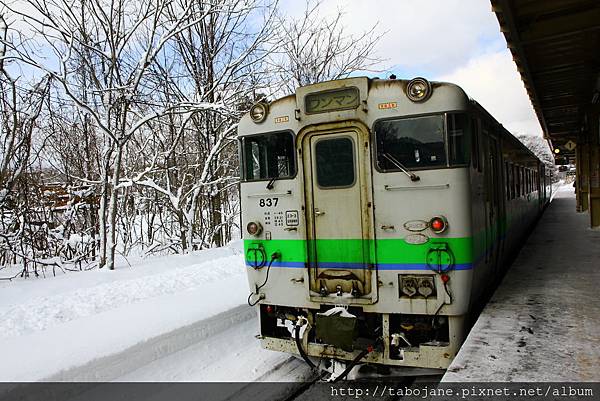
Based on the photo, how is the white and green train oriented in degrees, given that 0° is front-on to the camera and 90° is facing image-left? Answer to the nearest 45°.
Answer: approximately 45°

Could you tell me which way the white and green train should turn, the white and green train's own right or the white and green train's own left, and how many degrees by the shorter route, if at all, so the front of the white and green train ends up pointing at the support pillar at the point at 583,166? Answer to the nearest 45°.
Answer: approximately 180°

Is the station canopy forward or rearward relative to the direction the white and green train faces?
rearward
